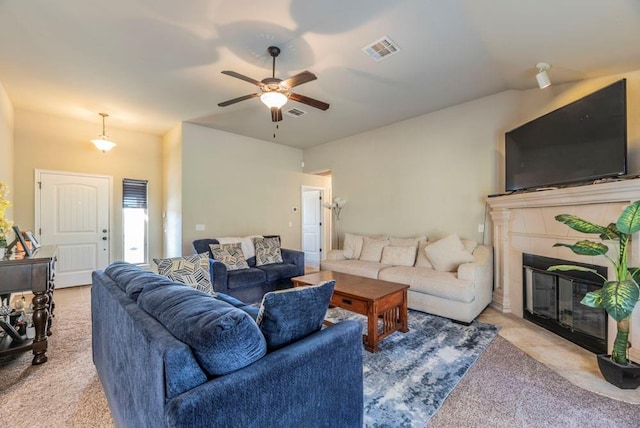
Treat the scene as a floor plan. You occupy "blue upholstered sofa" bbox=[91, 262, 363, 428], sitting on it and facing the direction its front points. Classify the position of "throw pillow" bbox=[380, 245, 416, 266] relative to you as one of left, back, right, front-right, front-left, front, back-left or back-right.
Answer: front

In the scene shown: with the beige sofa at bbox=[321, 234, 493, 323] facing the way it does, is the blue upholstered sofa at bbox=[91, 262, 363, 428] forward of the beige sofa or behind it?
forward

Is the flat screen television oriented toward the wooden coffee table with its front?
yes

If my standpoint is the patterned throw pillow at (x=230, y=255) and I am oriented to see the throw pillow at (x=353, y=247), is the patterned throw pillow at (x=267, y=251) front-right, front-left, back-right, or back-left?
front-left

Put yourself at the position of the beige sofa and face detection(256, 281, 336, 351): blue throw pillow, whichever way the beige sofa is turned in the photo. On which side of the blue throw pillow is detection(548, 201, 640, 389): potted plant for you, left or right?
left

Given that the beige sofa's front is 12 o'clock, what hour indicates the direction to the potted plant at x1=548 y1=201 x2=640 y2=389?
The potted plant is roughly at 9 o'clock from the beige sofa.

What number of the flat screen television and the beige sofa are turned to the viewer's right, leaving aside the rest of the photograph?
0

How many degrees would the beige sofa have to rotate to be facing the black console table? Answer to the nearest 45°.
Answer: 0° — it already faces it

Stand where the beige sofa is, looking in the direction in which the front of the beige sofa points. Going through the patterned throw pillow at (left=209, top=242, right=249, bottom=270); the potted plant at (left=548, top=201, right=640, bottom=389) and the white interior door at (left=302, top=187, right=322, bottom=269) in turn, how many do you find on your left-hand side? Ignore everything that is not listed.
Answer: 1

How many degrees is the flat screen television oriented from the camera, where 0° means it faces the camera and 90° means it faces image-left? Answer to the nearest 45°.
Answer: approximately 45°

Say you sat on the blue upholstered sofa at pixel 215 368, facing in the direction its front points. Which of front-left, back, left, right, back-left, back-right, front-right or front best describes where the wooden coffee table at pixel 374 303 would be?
front

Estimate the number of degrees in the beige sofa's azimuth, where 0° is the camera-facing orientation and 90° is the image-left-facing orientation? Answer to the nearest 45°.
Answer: approximately 45°

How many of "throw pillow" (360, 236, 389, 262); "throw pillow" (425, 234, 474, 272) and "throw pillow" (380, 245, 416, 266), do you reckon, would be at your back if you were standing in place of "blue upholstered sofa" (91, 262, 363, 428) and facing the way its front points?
0

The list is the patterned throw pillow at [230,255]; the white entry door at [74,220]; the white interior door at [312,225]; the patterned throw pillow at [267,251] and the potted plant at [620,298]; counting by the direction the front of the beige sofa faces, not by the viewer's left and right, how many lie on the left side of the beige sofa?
1

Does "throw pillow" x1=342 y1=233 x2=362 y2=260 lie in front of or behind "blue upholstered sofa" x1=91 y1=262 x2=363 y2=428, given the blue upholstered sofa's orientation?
in front

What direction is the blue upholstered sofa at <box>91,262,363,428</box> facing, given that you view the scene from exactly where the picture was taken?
facing away from the viewer and to the right of the viewer

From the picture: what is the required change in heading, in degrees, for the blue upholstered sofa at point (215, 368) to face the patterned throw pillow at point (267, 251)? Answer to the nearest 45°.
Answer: approximately 45° to its left

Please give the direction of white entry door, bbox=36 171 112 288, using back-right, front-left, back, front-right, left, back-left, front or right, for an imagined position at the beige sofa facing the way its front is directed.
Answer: front-right
